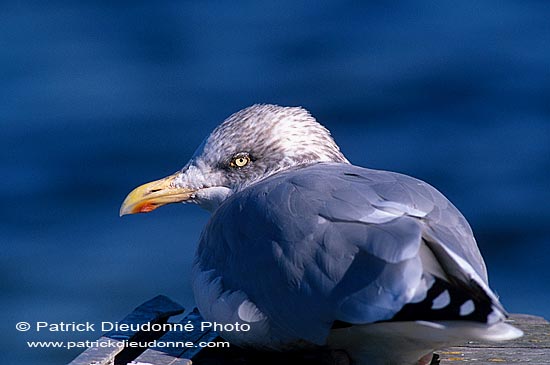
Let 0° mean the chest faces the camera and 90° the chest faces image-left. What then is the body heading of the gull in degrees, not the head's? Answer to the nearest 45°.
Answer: approximately 135°
